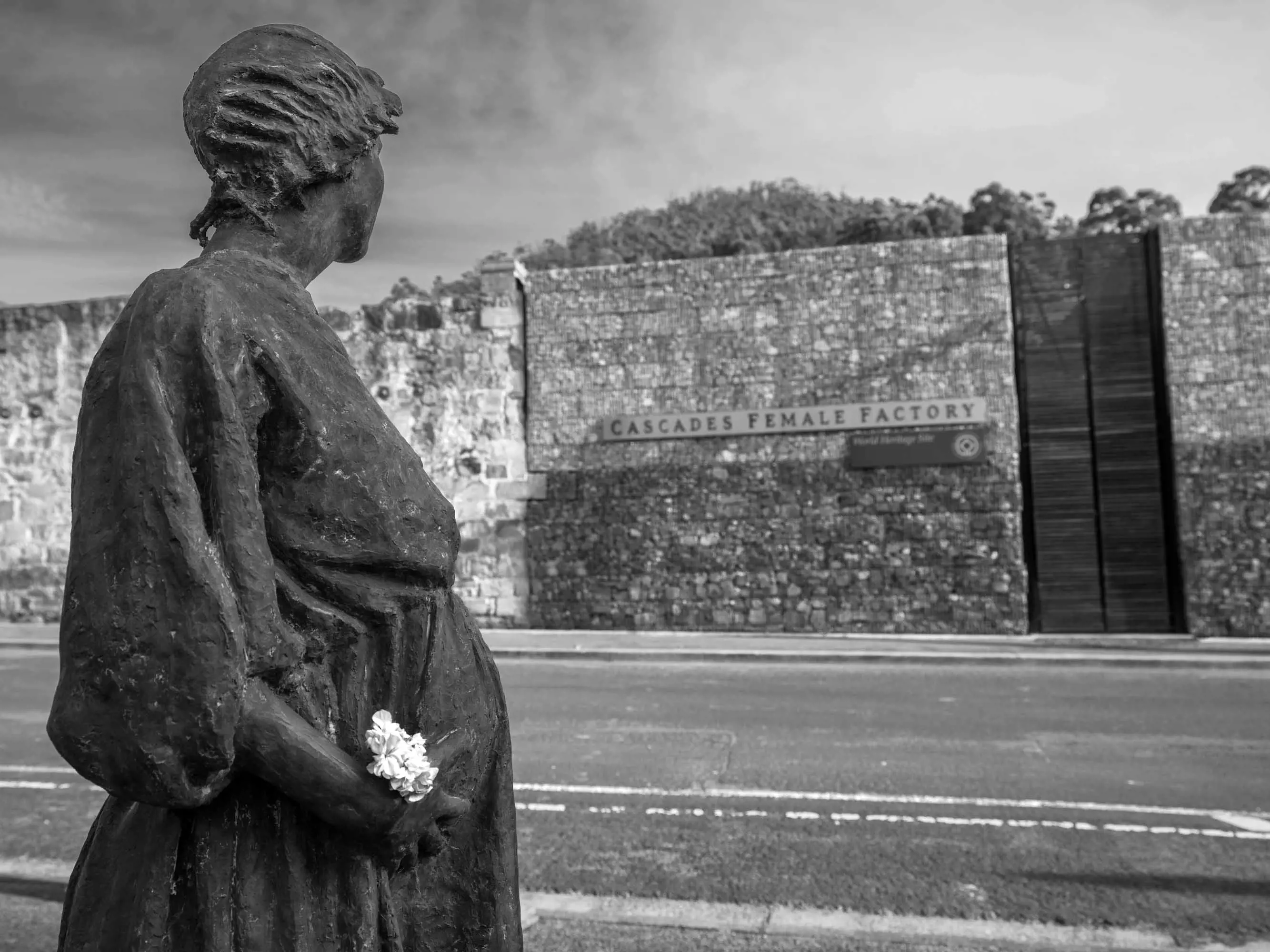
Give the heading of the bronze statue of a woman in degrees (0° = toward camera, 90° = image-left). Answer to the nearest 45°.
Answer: approximately 270°

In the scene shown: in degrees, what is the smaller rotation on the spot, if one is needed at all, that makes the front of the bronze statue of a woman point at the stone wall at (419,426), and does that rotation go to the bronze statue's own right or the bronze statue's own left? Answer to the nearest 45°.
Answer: approximately 90° to the bronze statue's own left

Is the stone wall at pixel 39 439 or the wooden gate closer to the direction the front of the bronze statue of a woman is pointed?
the wooden gate

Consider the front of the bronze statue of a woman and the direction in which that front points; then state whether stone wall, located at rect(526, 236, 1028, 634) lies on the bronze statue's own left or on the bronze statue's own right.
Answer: on the bronze statue's own left

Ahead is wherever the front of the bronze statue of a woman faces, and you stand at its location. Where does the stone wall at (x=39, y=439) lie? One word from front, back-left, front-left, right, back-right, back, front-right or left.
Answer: left

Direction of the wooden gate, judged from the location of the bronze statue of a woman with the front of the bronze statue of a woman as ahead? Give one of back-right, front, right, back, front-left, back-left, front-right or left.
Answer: front-left
